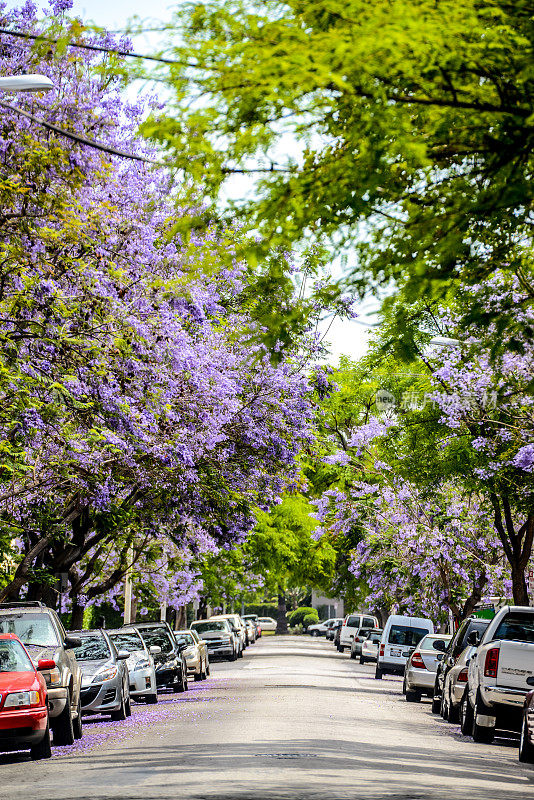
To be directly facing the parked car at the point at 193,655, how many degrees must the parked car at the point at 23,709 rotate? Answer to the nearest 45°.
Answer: approximately 180°

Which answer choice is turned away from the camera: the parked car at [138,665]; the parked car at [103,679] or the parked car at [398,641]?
the parked car at [398,641]

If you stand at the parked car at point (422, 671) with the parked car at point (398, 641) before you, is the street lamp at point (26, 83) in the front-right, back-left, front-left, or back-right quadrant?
back-left

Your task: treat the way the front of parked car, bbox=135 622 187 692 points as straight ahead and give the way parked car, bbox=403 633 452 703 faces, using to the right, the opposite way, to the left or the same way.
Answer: the opposite way

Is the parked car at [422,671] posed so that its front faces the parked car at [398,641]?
yes

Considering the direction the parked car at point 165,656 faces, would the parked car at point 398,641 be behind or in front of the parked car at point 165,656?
behind

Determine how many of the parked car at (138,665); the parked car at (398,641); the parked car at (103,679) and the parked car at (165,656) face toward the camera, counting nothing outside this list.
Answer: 3

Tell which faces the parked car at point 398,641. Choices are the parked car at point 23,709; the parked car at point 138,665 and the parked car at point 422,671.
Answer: the parked car at point 422,671

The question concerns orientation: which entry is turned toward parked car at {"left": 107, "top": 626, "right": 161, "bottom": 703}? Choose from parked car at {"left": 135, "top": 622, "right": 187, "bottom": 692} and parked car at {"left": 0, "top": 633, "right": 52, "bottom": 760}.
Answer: parked car at {"left": 135, "top": 622, "right": 187, "bottom": 692}

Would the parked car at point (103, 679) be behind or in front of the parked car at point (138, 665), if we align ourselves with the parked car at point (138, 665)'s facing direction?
in front

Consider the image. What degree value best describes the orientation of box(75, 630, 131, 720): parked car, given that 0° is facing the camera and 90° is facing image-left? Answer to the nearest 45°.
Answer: approximately 0°

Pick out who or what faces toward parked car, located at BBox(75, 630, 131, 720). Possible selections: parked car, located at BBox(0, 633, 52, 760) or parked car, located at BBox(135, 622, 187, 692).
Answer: parked car, located at BBox(135, 622, 187, 692)

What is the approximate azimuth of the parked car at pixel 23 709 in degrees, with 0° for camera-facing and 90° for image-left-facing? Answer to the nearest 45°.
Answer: approximately 0°

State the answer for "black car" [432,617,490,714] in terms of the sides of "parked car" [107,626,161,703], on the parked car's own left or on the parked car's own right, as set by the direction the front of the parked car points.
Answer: on the parked car's own left
